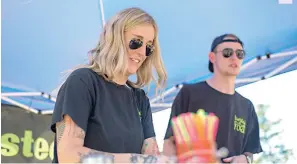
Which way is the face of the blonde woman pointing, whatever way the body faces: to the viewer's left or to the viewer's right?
to the viewer's right

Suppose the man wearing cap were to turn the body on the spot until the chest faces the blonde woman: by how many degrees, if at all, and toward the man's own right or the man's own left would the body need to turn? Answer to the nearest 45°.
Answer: approximately 90° to the man's own right

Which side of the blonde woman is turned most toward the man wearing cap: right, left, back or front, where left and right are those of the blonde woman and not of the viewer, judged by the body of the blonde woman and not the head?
left

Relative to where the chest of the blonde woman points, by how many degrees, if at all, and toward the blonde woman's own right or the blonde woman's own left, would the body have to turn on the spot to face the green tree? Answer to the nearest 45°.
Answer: approximately 90° to the blonde woman's own left

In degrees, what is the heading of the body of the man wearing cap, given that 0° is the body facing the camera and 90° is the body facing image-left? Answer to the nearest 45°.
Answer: approximately 315°

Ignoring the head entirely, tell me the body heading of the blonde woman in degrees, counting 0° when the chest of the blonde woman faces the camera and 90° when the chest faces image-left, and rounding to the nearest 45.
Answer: approximately 315°
